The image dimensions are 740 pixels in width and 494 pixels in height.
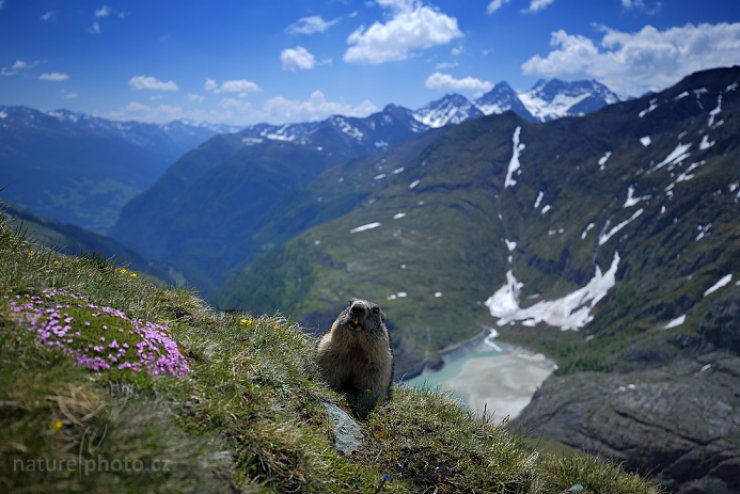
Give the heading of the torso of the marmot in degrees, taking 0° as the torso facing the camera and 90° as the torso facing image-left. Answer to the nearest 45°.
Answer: approximately 0°
